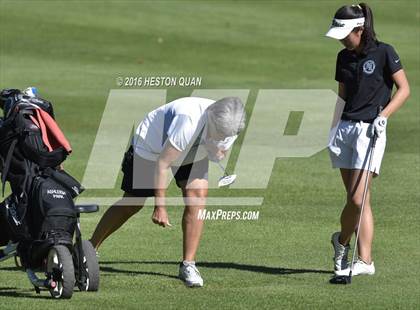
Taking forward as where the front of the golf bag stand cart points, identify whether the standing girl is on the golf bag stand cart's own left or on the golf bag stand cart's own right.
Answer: on the golf bag stand cart's own left

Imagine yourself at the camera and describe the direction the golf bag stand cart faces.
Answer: facing the viewer and to the right of the viewer

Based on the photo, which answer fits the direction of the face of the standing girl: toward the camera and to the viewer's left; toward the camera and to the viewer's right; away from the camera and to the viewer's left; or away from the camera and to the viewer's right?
toward the camera and to the viewer's left
